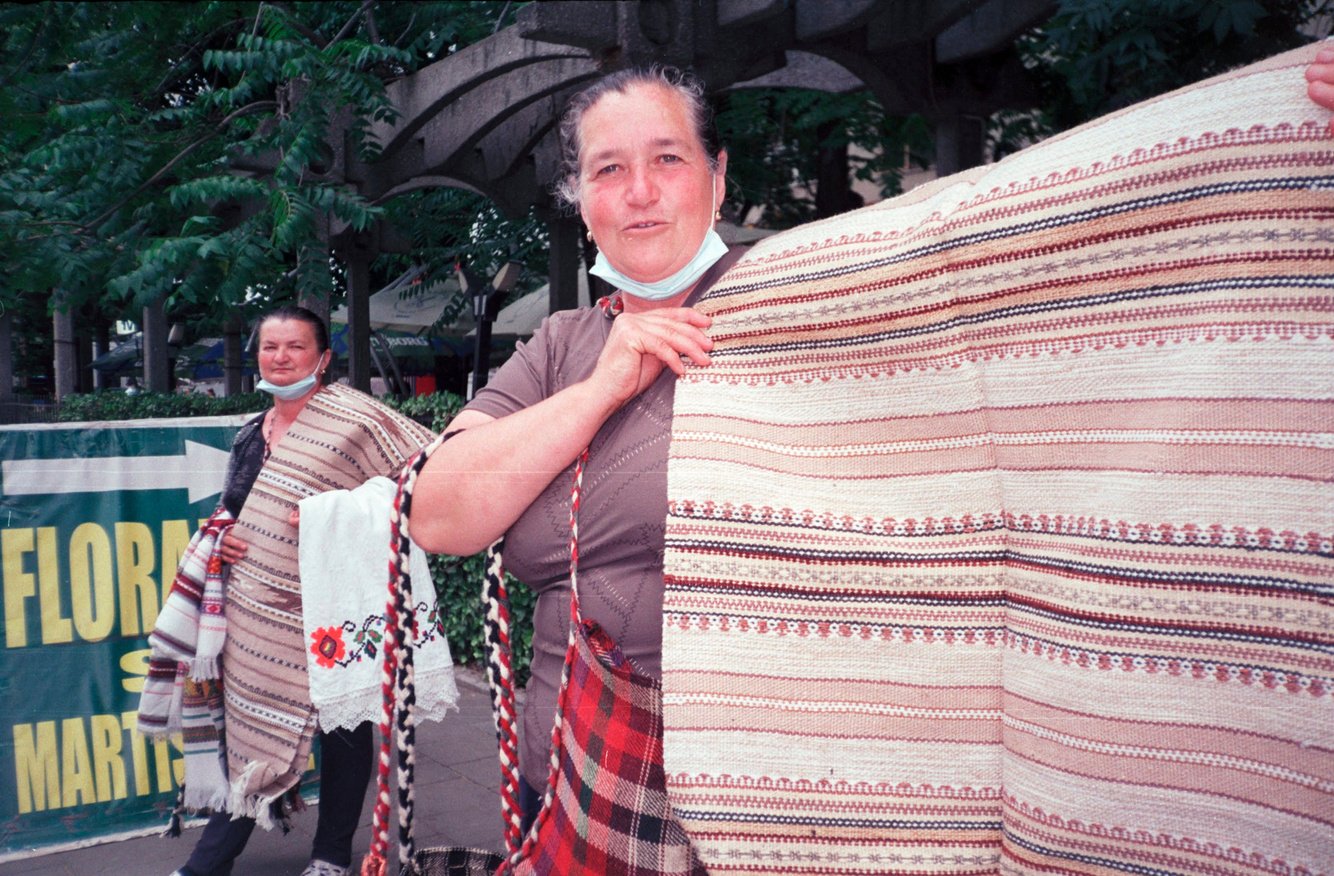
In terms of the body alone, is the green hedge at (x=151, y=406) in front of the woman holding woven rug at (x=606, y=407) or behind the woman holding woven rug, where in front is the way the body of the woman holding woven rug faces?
behind

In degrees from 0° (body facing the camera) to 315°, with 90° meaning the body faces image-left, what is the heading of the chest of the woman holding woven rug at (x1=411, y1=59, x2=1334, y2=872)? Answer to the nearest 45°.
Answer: approximately 0°

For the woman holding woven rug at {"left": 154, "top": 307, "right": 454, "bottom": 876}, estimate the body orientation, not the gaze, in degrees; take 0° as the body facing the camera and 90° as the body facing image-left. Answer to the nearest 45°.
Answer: approximately 45°

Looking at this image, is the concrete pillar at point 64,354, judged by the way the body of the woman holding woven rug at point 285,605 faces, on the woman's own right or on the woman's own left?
on the woman's own right

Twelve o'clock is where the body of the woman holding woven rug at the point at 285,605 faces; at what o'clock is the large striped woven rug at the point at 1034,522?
The large striped woven rug is roughly at 10 o'clock from the woman holding woven rug.

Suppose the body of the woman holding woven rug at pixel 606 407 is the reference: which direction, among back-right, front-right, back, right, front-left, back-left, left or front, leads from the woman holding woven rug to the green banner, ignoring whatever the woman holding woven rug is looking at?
back-right

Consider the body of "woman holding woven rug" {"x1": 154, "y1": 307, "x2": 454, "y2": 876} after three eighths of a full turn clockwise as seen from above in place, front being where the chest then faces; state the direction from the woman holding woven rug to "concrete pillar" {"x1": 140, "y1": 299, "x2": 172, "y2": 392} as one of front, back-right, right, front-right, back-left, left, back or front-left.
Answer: front

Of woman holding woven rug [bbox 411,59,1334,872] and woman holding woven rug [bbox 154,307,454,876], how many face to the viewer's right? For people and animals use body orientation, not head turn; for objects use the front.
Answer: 0
